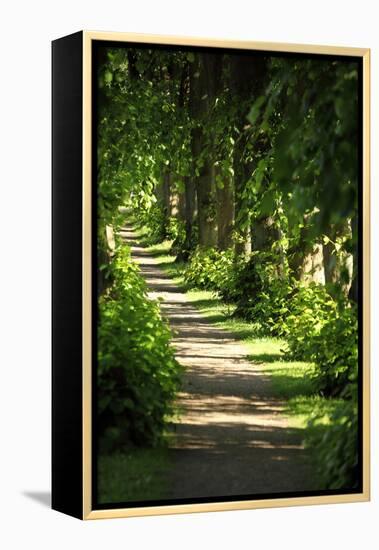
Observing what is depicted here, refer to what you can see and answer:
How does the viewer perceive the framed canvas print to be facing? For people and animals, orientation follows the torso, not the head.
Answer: facing the viewer and to the right of the viewer
